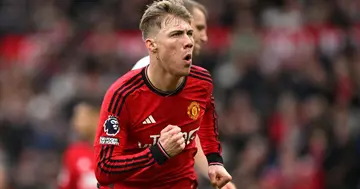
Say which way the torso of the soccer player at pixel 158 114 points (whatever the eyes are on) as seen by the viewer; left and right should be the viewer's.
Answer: facing the viewer and to the right of the viewer

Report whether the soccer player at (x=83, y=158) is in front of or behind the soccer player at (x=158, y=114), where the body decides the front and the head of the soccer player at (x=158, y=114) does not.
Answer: behind

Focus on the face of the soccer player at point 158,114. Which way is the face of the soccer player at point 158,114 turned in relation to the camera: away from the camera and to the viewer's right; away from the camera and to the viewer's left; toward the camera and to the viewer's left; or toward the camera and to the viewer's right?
toward the camera and to the viewer's right
